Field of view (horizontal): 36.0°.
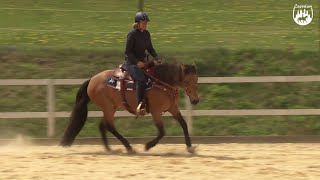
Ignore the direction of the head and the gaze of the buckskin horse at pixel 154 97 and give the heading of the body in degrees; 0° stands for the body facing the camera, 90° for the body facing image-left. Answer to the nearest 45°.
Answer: approximately 270°

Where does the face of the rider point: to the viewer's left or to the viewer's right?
to the viewer's right

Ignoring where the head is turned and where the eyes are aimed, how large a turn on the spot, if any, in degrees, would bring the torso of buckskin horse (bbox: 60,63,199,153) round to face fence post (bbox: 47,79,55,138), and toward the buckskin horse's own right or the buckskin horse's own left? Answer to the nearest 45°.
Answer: approximately 135° to the buckskin horse's own left
